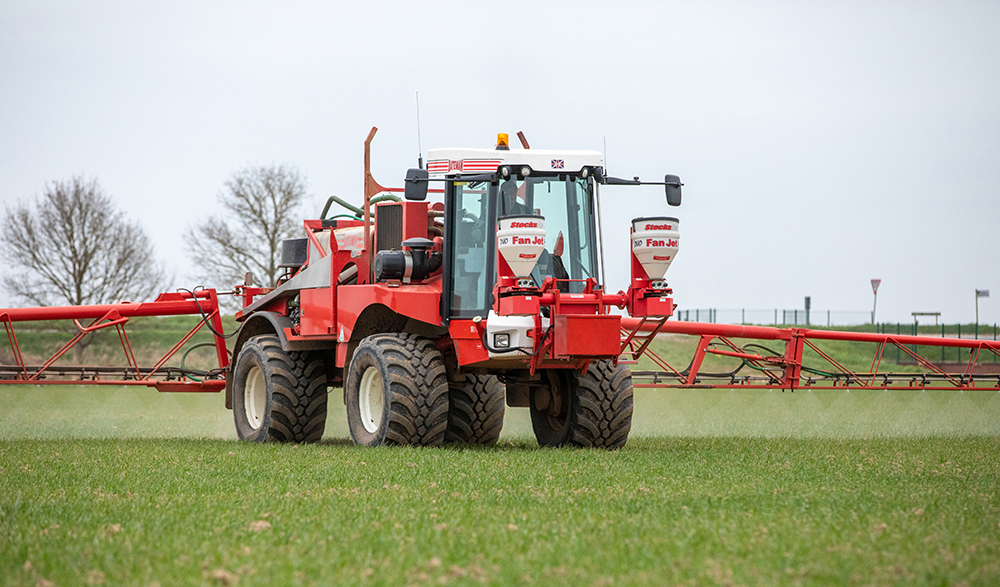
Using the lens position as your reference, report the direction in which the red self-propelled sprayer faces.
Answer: facing the viewer and to the right of the viewer
